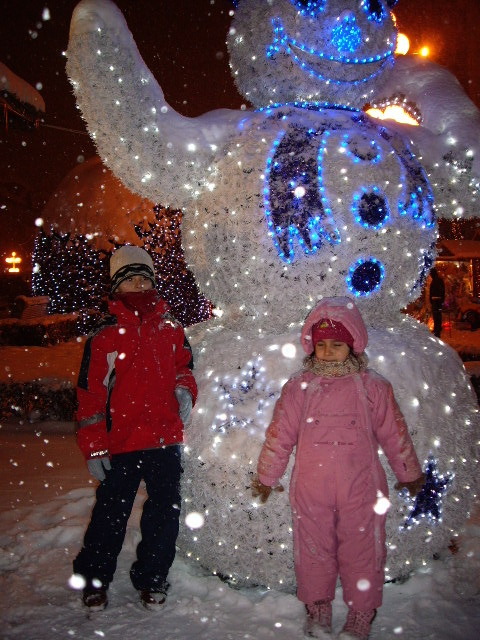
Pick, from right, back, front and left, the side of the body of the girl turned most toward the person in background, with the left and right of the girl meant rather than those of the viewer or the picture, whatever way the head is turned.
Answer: back

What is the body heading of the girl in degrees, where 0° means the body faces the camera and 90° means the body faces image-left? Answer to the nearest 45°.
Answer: approximately 0°

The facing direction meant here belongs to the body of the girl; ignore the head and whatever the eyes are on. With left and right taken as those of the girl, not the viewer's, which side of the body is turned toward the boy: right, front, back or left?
right
